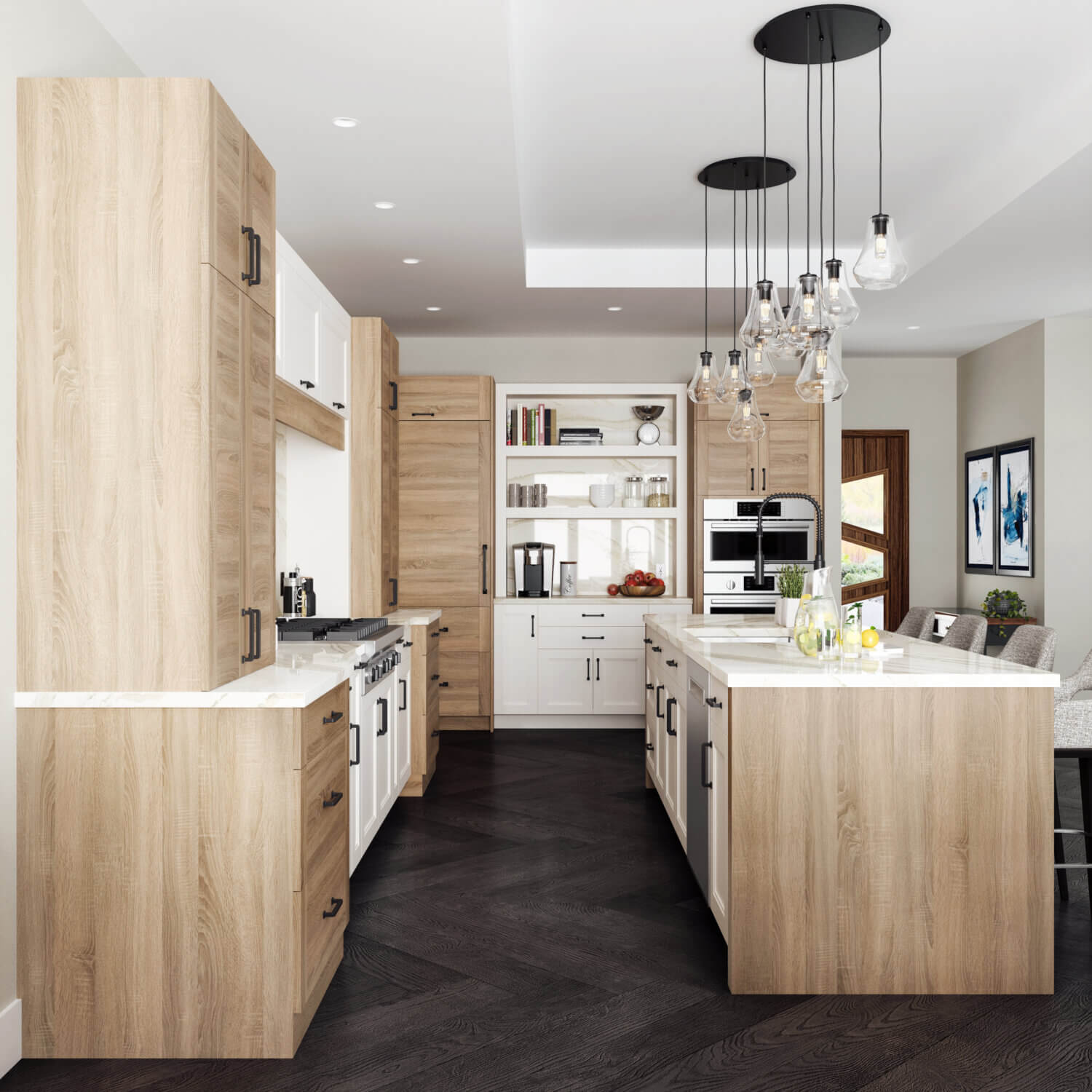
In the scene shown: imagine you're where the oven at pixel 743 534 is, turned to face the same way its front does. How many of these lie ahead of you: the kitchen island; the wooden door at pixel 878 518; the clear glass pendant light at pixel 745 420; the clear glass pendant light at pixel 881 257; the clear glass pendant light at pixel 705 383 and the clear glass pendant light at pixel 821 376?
5

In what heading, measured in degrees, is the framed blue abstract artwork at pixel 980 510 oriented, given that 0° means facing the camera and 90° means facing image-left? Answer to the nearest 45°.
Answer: approximately 45°

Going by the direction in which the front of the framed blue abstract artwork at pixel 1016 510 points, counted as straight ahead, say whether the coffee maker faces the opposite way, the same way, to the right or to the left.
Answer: to the left

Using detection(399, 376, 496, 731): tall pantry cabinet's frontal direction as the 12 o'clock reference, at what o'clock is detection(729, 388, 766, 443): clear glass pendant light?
The clear glass pendant light is roughly at 11 o'clock from the tall pantry cabinet.

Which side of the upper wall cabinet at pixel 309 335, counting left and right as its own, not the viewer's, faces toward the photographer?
right

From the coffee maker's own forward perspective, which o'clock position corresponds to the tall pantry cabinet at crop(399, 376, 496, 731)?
The tall pantry cabinet is roughly at 2 o'clock from the coffee maker.

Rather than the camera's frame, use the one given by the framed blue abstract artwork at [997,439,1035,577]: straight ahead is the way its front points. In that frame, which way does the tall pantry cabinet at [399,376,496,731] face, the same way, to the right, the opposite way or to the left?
to the left

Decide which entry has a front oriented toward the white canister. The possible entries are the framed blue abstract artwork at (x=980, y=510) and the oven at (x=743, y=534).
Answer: the framed blue abstract artwork
